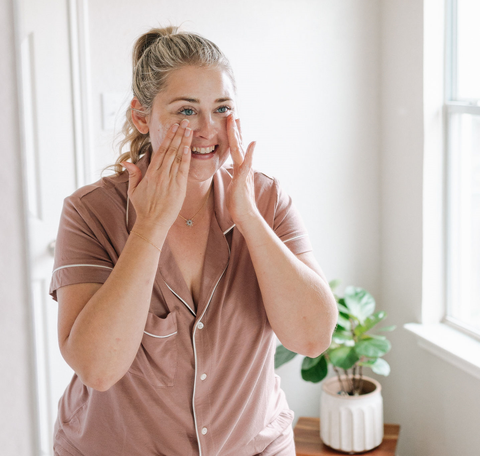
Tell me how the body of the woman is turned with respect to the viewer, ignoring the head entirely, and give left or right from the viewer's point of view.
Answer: facing the viewer and to the right of the viewer

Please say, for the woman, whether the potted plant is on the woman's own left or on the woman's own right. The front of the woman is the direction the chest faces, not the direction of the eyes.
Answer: on the woman's own left

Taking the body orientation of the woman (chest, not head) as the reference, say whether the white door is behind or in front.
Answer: behind

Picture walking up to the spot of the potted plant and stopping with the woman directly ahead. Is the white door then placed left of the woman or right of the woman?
right

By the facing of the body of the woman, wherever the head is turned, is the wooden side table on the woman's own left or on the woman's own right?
on the woman's own left
